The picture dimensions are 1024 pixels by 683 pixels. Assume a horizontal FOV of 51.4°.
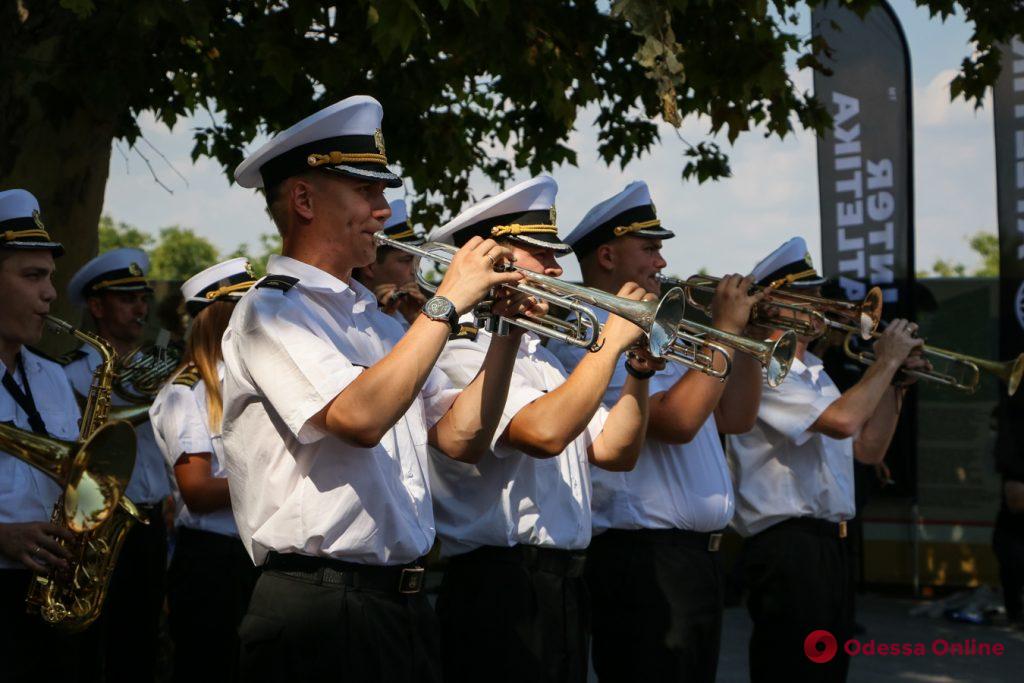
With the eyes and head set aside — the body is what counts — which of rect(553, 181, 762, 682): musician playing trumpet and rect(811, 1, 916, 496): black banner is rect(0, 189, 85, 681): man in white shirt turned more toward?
the musician playing trumpet

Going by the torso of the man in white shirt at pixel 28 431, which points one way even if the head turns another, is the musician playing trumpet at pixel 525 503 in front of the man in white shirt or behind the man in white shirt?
in front

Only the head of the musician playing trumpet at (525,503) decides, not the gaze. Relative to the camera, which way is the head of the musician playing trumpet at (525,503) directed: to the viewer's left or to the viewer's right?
to the viewer's right

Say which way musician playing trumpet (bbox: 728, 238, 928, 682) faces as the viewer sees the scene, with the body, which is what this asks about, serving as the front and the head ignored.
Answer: to the viewer's right

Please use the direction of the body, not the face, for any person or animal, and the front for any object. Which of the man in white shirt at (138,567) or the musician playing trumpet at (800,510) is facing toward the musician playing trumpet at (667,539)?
the man in white shirt

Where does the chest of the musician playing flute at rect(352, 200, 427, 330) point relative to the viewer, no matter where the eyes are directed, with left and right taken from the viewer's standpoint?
facing to the right of the viewer

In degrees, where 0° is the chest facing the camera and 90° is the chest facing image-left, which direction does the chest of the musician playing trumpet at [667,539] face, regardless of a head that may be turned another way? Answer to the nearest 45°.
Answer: approximately 270°

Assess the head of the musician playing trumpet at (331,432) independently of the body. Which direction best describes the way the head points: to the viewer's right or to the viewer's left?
to the viewer's right

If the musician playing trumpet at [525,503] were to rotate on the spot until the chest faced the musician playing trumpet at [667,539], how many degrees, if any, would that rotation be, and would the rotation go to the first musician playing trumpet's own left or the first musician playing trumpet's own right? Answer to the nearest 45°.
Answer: approximately 45° to the first musician playing trumpet's own left

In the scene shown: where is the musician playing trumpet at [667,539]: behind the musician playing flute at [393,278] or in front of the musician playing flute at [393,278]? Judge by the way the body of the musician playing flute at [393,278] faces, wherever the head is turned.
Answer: in front

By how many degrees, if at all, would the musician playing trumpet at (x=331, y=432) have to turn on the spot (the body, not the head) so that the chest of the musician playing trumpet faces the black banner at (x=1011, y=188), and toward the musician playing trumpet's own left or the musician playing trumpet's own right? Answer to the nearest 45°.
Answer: approximately 90° to the musician playing trumpet's own left

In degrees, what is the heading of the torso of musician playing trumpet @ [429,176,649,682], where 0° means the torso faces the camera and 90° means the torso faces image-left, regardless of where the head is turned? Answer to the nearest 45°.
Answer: approximately 270°

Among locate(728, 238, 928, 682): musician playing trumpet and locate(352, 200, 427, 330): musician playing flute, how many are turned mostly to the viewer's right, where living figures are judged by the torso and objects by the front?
2
